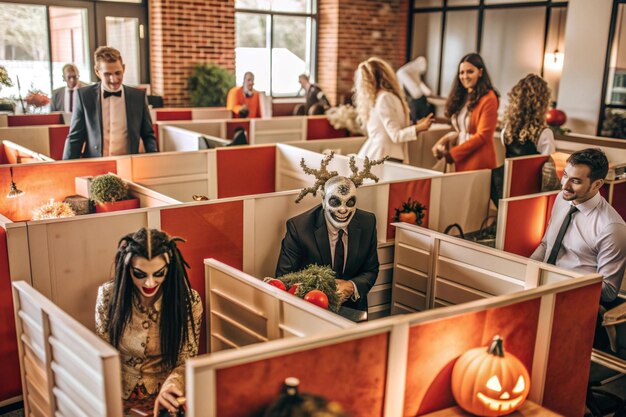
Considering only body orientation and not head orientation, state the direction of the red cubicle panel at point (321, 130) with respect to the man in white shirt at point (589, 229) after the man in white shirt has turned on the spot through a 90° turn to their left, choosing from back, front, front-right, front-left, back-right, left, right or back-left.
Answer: back

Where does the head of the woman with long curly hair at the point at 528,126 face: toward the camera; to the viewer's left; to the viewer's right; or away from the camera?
away from the camera

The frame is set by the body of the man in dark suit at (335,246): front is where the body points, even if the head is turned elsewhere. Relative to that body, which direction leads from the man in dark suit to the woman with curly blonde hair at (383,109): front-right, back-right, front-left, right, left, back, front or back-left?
back

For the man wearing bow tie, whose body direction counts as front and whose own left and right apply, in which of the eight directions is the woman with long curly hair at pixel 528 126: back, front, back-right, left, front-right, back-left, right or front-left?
left

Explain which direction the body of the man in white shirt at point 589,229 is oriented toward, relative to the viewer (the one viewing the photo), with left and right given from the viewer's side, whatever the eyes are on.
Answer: facing the viewer and to the left of the viewer

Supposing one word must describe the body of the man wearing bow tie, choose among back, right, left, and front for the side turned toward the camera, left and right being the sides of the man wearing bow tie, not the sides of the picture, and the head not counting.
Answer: front

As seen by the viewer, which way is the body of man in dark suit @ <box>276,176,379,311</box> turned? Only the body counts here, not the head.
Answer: toward the camera

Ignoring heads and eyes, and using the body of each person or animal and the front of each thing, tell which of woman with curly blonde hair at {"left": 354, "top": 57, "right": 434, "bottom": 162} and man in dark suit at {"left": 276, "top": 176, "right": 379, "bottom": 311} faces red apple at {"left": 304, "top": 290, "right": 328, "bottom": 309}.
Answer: the man in dark suit

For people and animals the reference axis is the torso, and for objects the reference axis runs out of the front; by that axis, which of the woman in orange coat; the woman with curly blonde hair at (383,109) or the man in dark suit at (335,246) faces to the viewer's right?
the woman with curly blonde hair

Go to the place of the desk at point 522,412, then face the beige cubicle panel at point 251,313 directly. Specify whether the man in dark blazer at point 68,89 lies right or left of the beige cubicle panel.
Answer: right

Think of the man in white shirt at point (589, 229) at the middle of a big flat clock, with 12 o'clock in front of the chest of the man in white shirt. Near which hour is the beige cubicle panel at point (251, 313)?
The beige cubicle panel is roughly at 12 o'clock from the man in white shirt.

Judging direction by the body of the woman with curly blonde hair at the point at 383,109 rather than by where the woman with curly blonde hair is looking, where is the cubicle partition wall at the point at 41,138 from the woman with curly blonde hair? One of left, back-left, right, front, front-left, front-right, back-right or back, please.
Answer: back

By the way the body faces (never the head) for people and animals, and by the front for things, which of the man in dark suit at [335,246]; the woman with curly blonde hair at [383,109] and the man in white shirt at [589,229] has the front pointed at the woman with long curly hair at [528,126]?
the woman with curly blonde hair

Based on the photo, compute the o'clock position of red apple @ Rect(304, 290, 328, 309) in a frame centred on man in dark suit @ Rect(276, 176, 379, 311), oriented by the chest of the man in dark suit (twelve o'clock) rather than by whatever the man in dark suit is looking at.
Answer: The red apple is roughly at 12 o'clock from the man in dark suit.

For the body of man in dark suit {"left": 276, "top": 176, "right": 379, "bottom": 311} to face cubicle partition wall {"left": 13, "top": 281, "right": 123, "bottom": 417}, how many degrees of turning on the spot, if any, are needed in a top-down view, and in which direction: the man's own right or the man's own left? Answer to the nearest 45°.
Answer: approximately 45° to the man's own right

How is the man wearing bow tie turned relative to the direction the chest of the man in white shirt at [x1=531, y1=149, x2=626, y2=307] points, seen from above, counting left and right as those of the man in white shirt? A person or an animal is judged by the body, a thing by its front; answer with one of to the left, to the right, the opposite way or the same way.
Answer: to the left

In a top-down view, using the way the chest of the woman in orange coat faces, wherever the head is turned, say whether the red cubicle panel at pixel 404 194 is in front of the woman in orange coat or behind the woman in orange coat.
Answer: in front
